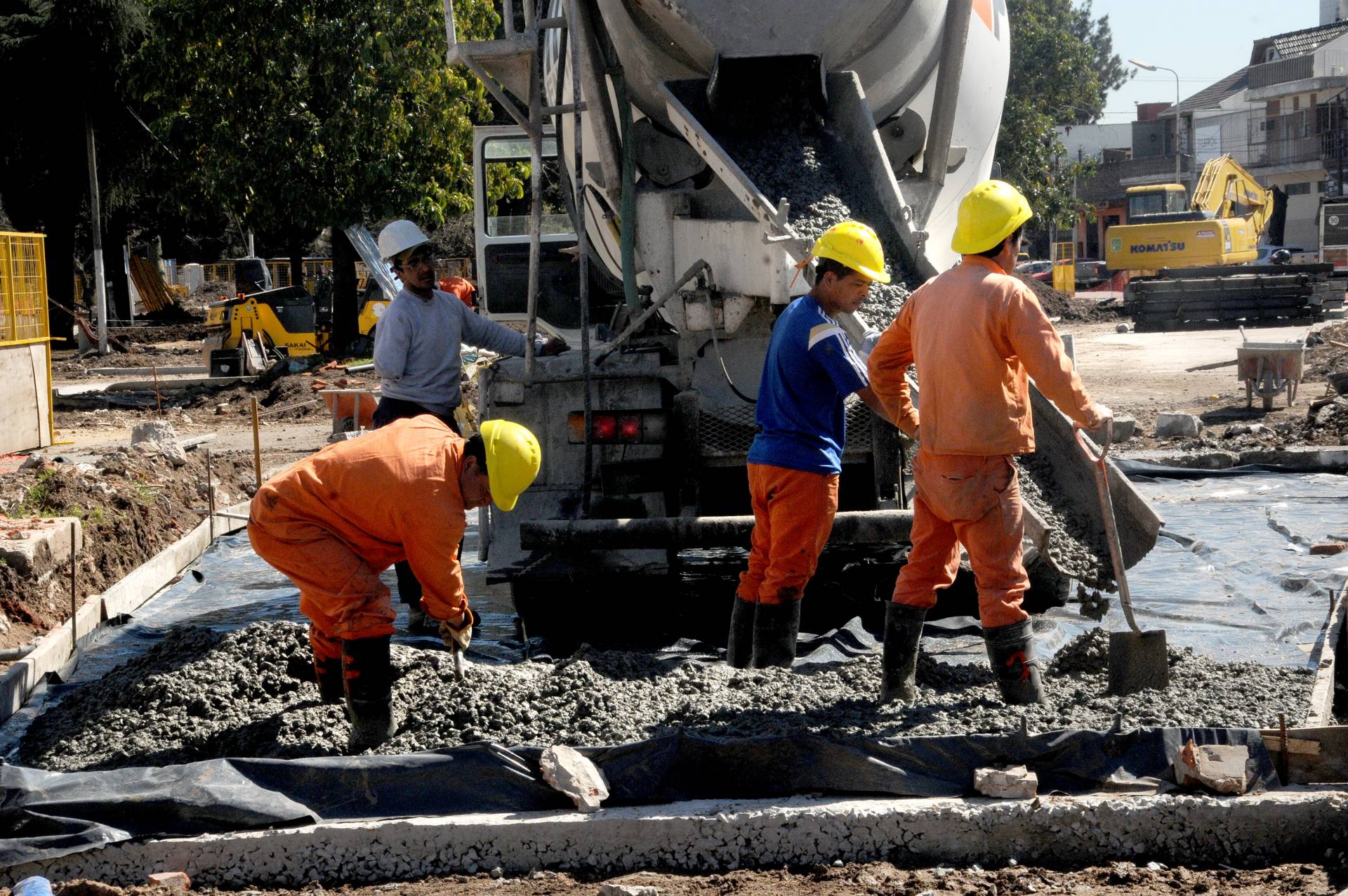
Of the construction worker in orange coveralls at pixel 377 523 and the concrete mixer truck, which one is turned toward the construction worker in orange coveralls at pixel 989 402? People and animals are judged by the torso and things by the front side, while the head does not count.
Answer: the construction worker in orange coveralls at pixel 377 523

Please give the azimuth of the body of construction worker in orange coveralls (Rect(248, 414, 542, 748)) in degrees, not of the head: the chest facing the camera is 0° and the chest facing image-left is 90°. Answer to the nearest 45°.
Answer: approximately 270°

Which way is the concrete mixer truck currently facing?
away from the camera

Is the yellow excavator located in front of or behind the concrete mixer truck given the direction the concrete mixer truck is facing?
in front

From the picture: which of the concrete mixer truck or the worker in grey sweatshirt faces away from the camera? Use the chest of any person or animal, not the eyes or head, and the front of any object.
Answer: the concrete mixer truck

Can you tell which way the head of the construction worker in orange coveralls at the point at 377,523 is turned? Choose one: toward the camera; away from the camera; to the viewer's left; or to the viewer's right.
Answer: to the viewer's right

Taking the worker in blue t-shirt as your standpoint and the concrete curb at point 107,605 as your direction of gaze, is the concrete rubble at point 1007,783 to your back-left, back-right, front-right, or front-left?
back-left

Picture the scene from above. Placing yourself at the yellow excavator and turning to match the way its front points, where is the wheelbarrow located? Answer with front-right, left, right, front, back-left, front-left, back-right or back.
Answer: back-right

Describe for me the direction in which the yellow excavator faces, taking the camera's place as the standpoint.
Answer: facing away from the viewer and to the right of the viewer

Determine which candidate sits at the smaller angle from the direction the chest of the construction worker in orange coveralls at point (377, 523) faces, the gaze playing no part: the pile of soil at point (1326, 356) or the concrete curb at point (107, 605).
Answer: the pile of soil

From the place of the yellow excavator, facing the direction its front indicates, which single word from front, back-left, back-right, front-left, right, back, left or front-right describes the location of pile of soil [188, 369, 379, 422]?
back
